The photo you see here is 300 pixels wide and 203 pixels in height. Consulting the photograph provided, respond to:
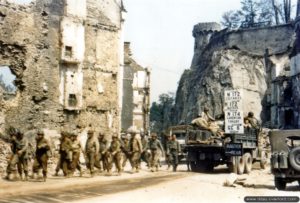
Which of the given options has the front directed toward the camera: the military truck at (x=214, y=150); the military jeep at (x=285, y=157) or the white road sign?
the white road sign

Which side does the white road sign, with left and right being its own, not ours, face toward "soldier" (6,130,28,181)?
right
